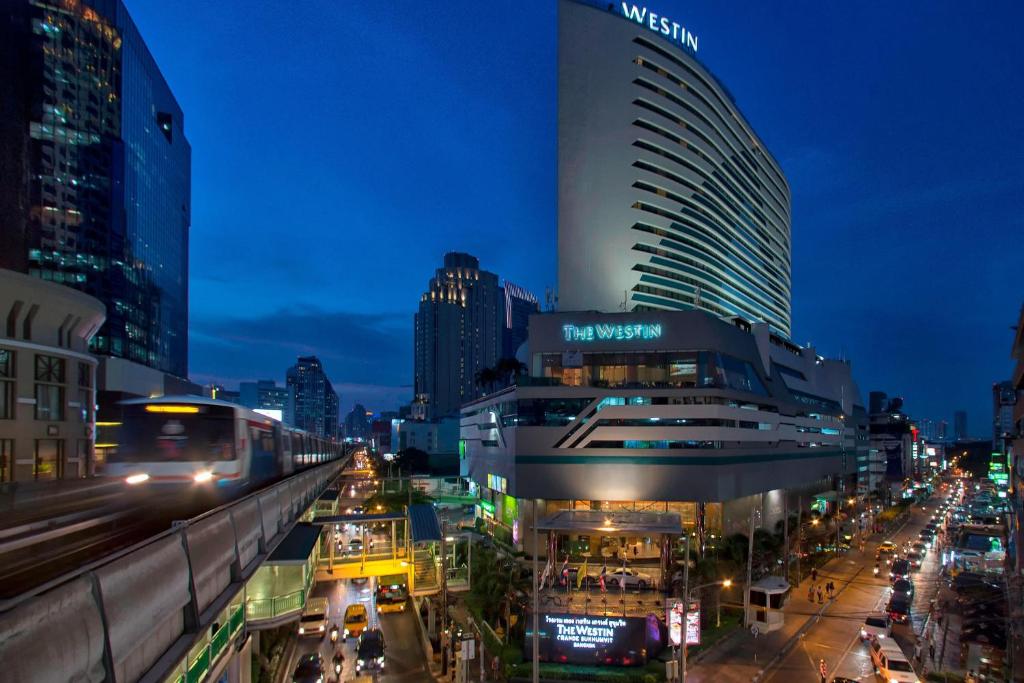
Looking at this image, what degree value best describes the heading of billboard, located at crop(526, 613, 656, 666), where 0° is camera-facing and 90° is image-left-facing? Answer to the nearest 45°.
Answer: approximately 0°

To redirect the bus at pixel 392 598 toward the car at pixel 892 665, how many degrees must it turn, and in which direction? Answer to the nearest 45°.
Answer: approximately 45° to its left

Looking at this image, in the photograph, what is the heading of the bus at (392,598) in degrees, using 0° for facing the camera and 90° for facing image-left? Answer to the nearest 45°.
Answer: approximately 0°

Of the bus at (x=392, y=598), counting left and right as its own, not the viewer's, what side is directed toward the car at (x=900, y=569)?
left

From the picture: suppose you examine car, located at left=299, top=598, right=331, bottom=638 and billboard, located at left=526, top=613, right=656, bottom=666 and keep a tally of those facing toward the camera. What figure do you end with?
2

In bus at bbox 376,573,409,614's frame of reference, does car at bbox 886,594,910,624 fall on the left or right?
on its left

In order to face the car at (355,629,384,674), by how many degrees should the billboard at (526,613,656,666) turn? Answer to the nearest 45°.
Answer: approximately 90° to its right

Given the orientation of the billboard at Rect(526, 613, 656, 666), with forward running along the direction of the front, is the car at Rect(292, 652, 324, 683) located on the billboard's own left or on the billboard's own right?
on the billboard's own right
